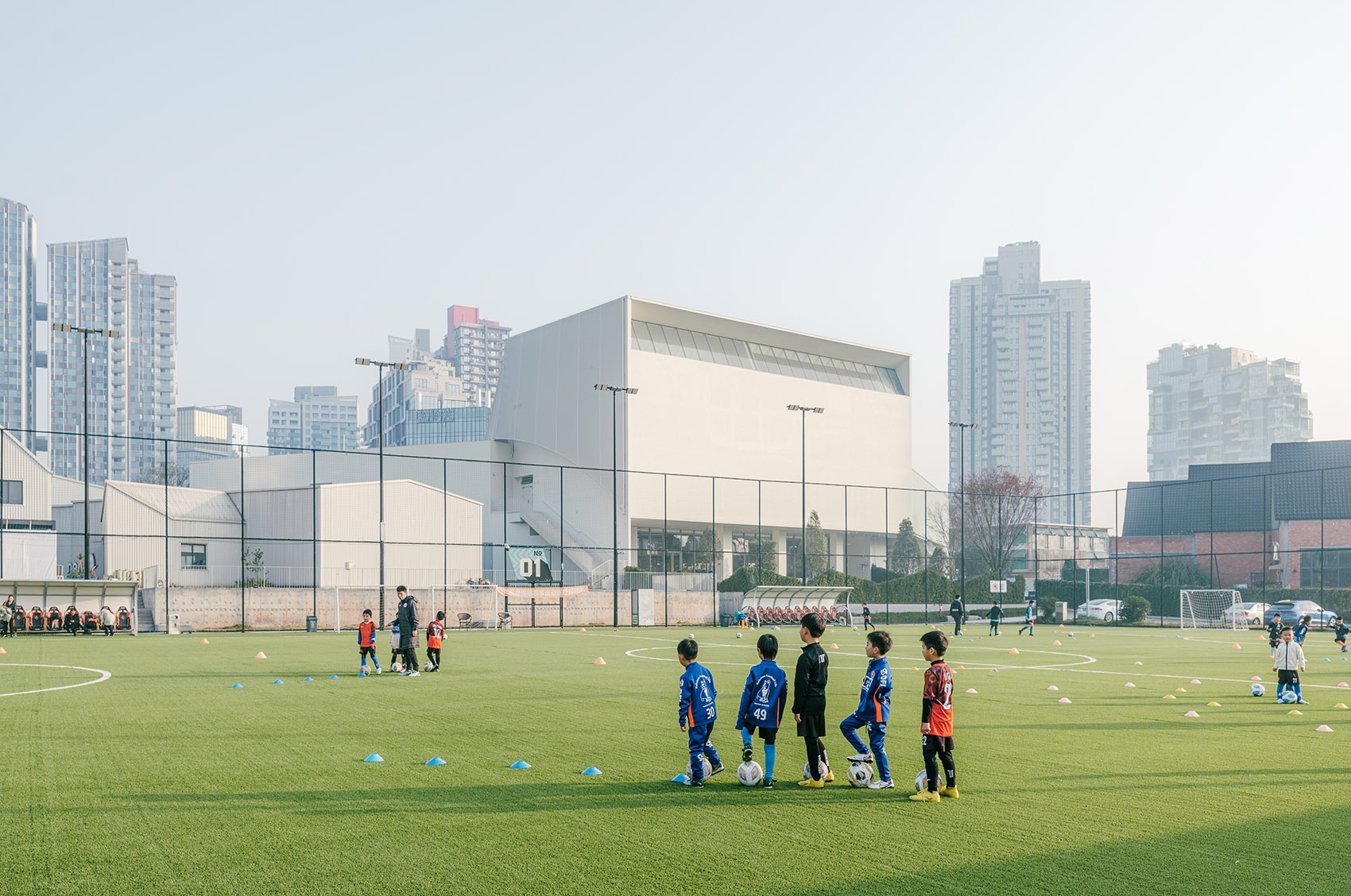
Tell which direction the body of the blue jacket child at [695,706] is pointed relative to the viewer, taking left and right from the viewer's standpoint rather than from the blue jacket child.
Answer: facing away from the viewer and to the left of the viewer

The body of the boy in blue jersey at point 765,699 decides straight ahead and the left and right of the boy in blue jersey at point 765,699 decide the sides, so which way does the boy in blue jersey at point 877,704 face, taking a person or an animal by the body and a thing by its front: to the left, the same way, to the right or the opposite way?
to the left

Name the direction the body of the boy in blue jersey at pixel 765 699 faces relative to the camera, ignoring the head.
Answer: away from the camera

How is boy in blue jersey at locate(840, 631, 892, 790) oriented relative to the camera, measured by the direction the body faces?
to the viewer's left

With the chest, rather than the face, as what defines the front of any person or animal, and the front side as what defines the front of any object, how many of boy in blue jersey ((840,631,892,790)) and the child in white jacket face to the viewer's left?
1

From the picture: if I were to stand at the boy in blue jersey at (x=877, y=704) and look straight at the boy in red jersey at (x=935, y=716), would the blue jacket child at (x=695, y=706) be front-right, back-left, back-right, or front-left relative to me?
back-right

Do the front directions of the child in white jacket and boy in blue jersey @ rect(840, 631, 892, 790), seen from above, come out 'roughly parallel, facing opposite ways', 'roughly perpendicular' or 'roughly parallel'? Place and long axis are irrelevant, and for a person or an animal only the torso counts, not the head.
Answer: roughly perpendicular

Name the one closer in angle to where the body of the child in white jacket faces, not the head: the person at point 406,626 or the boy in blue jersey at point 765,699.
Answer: the boy in blue jersey

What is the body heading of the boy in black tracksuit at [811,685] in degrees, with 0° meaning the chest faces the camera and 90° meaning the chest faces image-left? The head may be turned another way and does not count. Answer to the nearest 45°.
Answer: approximately 135°

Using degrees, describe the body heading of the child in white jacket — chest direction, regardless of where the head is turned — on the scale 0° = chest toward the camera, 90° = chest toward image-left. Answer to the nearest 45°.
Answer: approximately 0°

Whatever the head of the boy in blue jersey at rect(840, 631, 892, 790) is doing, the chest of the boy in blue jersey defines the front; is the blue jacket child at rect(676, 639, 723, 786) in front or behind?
in front
